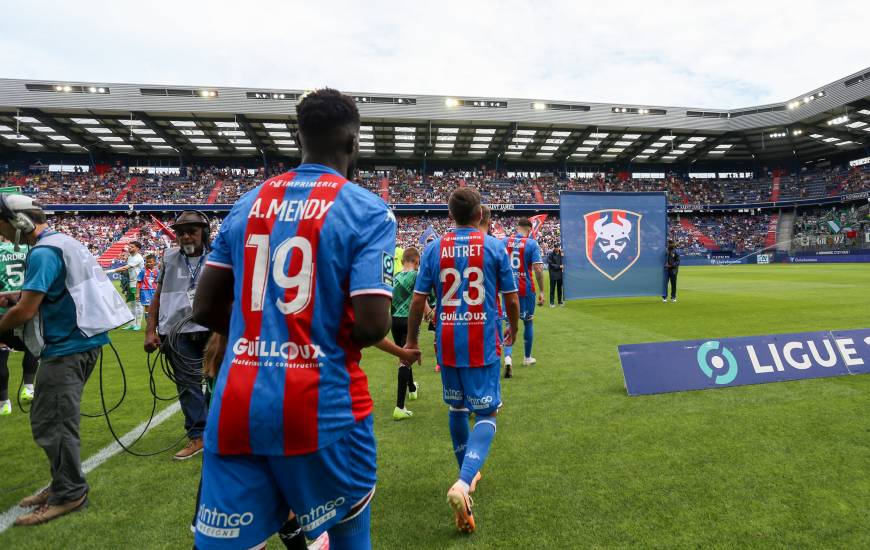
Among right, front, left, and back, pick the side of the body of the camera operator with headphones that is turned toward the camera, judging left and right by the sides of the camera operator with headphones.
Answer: left

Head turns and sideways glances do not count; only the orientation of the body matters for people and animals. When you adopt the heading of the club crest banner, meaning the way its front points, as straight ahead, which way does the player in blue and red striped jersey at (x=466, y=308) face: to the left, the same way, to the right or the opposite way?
the opposite way

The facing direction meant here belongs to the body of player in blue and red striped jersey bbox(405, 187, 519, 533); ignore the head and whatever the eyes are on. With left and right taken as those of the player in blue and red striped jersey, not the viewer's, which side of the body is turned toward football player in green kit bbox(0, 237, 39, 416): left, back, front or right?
left

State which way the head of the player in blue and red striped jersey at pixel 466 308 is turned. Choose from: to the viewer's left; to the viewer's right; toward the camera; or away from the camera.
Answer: away from the camera

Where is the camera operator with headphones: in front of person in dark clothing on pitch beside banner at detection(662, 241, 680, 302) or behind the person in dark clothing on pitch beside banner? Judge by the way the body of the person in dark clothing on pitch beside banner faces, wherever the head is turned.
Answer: in front

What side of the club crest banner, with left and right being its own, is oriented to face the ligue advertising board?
front

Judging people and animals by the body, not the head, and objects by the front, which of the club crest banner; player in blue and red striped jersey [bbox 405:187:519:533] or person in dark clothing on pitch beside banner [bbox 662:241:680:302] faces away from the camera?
the player in blue and red striped jersey

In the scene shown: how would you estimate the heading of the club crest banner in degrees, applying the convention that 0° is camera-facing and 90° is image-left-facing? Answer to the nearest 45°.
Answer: approximately 0°

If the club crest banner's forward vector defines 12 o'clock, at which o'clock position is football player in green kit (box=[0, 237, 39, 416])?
The football player in green kit is roughly at 1 o'clock from the club crest banner.

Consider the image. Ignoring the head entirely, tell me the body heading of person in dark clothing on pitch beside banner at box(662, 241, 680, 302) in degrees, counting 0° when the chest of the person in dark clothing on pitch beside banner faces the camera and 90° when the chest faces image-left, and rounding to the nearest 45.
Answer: approximately 0°

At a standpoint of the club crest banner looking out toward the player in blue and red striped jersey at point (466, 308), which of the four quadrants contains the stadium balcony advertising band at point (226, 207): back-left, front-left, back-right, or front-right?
back-right

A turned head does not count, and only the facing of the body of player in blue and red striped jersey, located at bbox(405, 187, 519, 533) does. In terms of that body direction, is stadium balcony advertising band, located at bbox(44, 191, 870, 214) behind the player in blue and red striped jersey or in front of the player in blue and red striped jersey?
in front

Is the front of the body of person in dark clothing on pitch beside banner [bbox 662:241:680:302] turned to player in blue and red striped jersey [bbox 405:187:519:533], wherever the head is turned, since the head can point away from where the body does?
yes

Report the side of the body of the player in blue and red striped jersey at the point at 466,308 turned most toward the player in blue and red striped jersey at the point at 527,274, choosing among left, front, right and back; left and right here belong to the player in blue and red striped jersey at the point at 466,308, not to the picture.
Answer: front

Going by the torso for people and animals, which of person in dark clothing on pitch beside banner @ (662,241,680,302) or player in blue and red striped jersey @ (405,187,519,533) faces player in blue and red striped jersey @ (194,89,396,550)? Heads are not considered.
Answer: the person in dark clothing on pitch beside banner

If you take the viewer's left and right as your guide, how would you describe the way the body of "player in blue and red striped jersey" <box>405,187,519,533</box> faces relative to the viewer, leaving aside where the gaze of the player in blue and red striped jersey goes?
facing away from the viewer

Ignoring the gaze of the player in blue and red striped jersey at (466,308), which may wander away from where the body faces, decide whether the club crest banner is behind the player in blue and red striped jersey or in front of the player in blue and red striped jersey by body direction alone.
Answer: in front

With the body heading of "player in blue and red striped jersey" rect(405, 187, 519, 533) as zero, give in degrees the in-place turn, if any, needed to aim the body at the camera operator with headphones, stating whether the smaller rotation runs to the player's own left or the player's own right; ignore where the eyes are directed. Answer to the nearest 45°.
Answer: approximately 90° to the player's own left

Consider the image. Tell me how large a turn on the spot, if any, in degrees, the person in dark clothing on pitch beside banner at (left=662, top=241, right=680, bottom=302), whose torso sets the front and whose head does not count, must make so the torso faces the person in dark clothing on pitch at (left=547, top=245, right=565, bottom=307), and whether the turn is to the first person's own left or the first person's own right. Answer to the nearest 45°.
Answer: approximately 90° to the first person's own right
